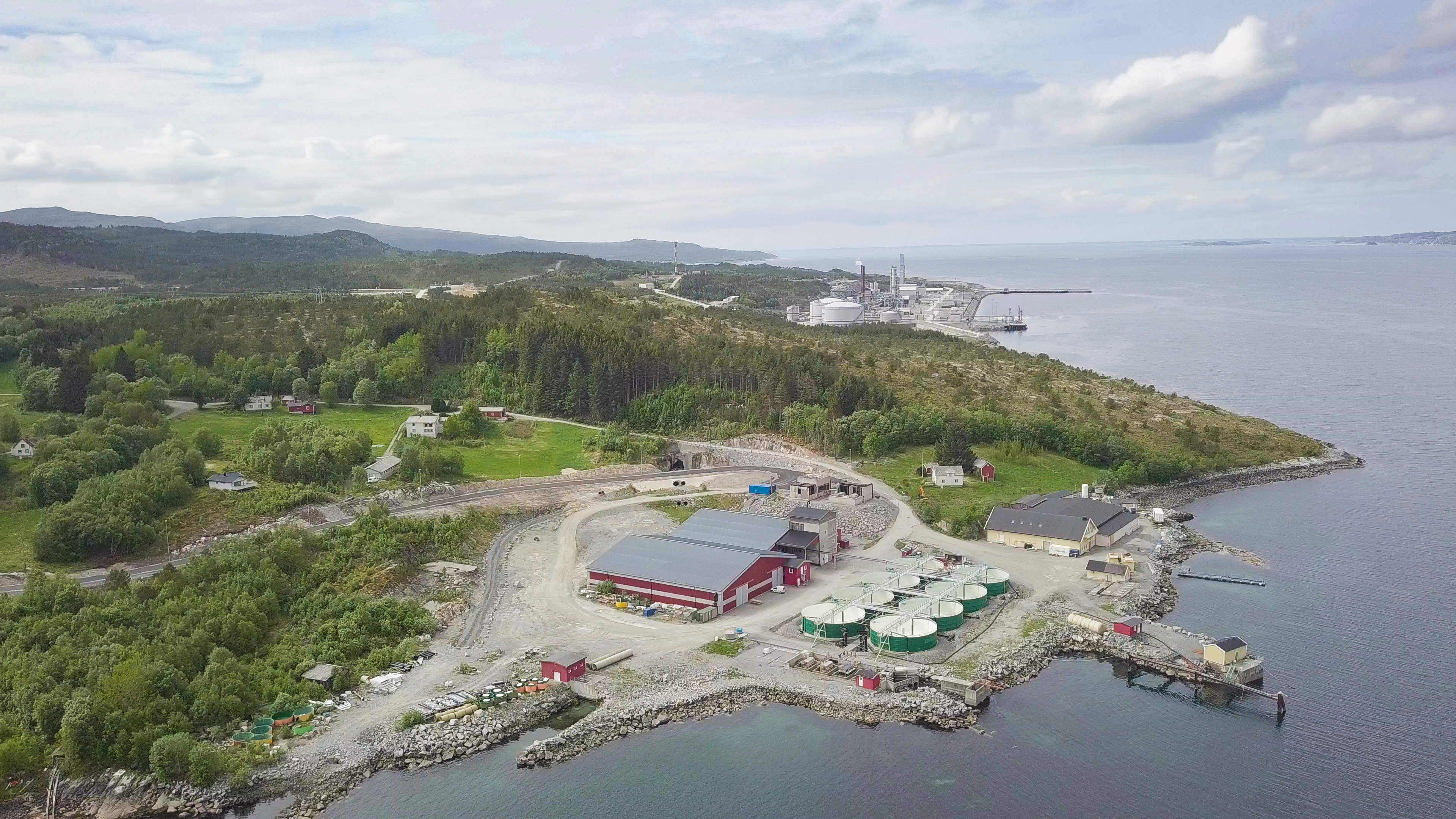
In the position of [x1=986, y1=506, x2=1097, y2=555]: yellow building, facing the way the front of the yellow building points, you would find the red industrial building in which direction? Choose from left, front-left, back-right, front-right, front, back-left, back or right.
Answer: front-right

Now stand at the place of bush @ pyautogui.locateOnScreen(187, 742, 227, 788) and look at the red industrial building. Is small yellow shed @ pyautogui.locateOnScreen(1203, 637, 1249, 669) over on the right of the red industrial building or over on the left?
right

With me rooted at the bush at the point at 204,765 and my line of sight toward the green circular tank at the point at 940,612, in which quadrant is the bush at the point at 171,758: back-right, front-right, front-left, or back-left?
back-left

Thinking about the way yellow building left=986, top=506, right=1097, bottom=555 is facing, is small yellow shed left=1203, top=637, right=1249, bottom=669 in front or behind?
in front

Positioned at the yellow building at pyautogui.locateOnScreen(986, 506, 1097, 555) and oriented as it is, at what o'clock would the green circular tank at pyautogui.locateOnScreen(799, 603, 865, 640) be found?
The green circular tank is roughly at 1 o'clock from the yellow building.

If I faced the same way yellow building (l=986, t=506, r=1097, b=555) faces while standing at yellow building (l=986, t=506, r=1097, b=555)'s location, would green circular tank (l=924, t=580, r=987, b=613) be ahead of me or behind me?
ahead

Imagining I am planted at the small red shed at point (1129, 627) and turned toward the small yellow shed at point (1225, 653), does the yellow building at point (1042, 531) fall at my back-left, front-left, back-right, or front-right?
back-left

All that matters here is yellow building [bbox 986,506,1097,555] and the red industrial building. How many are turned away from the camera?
0

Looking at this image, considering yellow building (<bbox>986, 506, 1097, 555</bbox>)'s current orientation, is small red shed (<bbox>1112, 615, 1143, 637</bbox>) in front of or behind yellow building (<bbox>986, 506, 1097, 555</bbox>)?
in front

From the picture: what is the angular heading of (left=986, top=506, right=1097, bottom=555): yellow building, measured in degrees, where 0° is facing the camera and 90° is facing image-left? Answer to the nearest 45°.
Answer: approximately 0°

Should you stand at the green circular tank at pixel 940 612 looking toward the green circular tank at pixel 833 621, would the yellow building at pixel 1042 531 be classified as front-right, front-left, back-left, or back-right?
back-right
